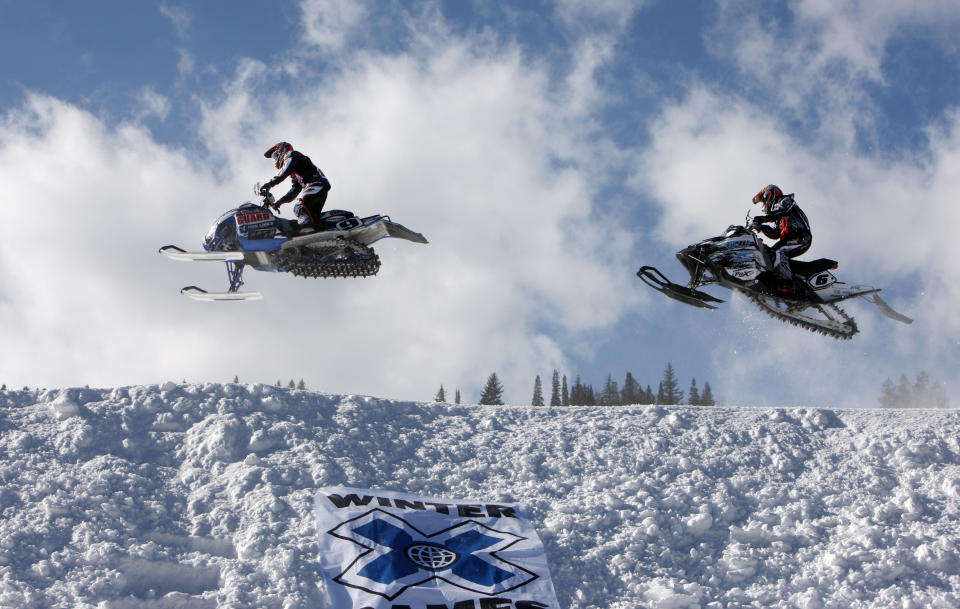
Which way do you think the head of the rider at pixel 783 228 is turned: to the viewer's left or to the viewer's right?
to the viewer's left

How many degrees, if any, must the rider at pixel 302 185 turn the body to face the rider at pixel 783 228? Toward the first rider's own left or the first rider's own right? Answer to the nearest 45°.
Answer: approximately 180°

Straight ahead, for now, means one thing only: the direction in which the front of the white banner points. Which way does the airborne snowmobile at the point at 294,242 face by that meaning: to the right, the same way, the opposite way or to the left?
to the right

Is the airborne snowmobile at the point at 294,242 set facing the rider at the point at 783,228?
no

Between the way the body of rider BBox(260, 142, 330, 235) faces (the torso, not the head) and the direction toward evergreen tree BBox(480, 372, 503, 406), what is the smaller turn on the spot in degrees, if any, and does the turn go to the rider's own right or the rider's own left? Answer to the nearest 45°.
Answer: approximately 90° to the rider's own right

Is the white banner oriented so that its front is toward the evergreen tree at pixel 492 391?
no

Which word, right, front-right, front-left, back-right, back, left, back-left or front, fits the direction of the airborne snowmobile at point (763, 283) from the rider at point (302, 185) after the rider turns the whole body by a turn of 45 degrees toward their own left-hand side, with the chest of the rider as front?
back-left

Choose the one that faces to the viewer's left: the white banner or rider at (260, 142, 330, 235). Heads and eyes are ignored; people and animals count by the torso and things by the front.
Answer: the rider

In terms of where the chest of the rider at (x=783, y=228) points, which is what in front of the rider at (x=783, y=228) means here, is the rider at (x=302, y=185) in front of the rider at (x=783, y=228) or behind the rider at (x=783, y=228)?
in front

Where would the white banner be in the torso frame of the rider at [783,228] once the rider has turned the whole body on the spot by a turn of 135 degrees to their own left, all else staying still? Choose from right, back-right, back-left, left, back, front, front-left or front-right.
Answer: right

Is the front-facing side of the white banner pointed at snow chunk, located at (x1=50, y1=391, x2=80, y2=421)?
no

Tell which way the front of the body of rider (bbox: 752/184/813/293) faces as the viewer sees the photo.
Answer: to the viewer's left

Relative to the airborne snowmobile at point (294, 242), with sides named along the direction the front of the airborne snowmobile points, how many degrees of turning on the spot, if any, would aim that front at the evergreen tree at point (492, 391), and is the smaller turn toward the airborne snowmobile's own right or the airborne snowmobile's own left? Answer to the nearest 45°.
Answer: approximately 90° to the airborne snowmobile's own right

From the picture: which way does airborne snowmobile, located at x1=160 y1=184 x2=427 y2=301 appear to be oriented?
to the viewer's left

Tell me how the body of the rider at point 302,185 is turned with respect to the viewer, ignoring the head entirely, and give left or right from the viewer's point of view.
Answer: facing to the left of the viewer

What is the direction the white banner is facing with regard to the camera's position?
facing the viewer

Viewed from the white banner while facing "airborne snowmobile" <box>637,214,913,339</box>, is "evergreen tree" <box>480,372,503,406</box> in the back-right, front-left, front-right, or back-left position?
front-left

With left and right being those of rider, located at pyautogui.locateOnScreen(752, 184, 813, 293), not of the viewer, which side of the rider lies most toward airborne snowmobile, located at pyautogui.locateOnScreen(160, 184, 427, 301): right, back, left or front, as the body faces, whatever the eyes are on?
front

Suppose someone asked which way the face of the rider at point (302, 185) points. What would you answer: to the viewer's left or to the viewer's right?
to the viewer's left
